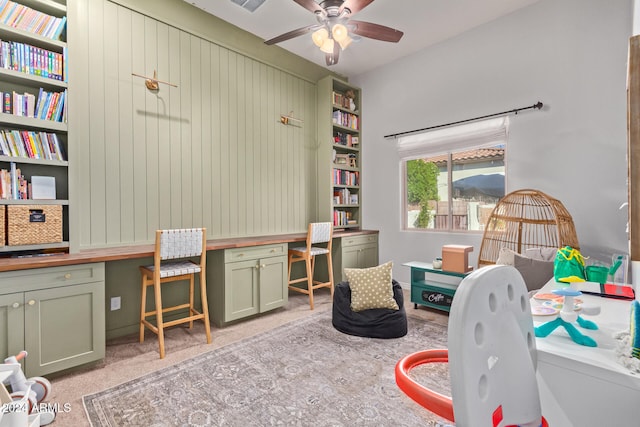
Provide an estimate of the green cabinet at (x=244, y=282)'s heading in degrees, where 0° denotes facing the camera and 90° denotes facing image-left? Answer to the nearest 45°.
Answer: approximately 315°

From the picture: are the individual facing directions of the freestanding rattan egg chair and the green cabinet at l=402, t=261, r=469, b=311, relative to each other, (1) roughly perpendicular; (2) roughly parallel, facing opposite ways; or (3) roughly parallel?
roughly parallel

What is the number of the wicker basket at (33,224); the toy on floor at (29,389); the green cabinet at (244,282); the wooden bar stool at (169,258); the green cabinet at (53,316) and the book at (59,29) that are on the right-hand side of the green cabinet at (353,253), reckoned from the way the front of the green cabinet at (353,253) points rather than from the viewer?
6

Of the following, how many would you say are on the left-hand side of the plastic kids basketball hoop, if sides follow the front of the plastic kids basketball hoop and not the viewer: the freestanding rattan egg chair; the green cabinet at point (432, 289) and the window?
0

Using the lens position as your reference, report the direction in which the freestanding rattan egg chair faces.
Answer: facing the viewer and to the left of the viewer

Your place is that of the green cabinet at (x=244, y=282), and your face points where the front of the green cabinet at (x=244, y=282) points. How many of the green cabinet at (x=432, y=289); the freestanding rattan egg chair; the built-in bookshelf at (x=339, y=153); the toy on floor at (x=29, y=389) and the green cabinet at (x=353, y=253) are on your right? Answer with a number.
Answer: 1

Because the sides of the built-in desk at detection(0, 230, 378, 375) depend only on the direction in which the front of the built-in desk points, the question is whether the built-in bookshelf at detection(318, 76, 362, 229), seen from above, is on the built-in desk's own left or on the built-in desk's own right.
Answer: on the built-in desk's own left

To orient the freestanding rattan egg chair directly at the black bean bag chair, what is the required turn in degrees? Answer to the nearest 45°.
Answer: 0° — it already faces it

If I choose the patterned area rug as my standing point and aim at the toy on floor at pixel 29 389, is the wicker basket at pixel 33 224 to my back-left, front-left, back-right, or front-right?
front-right

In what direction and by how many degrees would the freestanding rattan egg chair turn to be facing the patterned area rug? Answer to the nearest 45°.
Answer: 0° — it already faces it

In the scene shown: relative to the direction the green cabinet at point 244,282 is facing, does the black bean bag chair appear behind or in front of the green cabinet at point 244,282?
in front

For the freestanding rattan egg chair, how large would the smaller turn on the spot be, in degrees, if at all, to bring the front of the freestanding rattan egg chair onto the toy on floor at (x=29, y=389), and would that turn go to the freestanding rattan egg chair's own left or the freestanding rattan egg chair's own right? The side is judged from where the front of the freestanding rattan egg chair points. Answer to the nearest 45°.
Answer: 0° — it already faces it

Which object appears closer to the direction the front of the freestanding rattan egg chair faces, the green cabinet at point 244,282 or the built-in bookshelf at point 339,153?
the green cabinet

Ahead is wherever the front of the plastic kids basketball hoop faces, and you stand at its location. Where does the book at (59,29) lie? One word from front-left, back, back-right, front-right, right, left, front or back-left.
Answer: front-left

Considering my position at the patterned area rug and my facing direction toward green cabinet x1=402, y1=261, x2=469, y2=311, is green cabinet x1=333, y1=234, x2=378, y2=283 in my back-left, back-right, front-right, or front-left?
front-left

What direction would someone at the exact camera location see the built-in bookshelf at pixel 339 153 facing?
facing the viewer and to the right of the viewer

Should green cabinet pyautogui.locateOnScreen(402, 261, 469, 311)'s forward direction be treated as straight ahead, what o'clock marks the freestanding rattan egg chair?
The freestanding rattan egg chair is roughly at 7 o'clock from the green cabinet.

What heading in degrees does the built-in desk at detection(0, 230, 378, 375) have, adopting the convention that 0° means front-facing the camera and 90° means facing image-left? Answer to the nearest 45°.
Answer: approximately 315°
